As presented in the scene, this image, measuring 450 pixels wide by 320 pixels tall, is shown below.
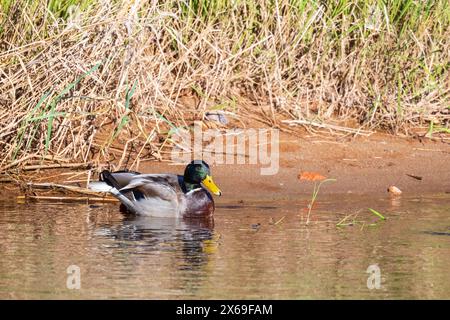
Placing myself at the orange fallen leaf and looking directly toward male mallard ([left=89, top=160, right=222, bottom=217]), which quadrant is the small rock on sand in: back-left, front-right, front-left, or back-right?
back-left

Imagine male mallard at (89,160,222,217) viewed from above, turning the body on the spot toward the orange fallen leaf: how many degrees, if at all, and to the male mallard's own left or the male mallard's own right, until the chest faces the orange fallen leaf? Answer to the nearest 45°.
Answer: approximately 45° to the male mallard's own left

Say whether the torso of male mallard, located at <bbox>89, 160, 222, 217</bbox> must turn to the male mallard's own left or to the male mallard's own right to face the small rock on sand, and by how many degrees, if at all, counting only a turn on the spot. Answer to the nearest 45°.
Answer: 0° — it already faces it

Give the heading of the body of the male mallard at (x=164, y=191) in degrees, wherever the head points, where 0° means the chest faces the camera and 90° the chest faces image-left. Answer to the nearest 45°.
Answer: approximately 270°
